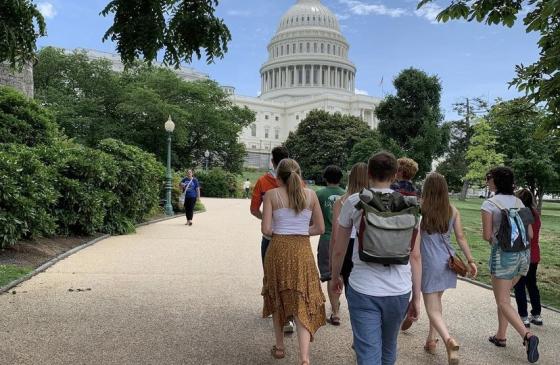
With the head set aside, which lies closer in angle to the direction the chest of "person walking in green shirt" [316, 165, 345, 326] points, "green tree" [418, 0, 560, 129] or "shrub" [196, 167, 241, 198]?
the shrub

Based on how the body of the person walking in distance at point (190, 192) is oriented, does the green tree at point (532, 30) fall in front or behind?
in front

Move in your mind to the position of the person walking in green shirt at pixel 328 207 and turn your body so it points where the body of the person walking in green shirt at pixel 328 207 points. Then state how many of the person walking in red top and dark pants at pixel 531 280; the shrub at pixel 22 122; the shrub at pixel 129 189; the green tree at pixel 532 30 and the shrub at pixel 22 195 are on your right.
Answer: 2

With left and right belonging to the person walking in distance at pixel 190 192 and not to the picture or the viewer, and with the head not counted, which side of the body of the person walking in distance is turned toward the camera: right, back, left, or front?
front

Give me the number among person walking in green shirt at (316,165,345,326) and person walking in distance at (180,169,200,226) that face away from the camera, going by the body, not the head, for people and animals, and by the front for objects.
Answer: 1

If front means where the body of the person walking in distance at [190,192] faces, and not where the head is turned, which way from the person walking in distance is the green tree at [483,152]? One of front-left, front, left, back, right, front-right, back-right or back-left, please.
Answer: back-left

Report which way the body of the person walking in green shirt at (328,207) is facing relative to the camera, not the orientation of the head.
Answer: away from the camera

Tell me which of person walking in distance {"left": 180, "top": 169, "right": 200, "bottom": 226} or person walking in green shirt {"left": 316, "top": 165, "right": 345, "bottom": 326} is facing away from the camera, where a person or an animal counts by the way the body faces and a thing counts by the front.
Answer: person walking in green shirt {"left": 316, "top": 165, "right": 345, "bottom": 326}

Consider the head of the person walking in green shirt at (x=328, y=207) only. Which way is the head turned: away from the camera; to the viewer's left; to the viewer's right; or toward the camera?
away from the camera

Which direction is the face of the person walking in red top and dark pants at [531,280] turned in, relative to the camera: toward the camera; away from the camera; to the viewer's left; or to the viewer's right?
away from the camera

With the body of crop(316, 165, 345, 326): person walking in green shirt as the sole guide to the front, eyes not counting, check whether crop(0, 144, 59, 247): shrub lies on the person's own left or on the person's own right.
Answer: on the person's own left

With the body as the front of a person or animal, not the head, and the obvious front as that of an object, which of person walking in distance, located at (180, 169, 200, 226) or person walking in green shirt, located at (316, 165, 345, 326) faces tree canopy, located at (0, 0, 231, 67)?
person walking in distance, located at (180, 169, 200, 226)

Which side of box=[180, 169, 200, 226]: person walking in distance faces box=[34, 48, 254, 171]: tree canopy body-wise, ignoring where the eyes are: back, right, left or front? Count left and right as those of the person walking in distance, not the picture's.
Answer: back

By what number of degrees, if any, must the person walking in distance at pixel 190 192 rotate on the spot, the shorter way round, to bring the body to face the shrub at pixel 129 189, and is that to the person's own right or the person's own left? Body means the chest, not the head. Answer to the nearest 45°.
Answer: approximately 45° to the person's own right

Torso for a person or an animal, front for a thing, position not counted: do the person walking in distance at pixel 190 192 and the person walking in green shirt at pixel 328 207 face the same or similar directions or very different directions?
very different directions
